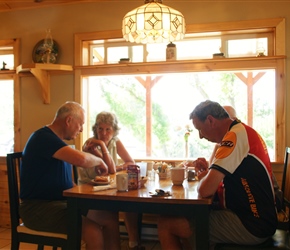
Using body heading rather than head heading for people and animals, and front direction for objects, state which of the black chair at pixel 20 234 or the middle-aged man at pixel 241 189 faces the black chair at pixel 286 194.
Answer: the black chair at pixel 20 234

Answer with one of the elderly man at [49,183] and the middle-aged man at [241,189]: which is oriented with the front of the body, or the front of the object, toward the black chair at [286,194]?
the elderly man at [49,183]

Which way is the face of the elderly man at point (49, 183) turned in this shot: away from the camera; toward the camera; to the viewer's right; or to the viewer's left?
to the viewer's right

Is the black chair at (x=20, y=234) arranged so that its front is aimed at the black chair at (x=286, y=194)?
yes

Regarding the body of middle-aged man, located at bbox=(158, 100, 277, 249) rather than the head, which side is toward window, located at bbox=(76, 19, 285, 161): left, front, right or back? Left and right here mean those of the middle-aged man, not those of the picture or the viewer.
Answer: right

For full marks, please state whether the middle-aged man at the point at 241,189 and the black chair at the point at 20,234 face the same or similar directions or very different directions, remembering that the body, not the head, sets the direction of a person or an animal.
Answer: very different directions

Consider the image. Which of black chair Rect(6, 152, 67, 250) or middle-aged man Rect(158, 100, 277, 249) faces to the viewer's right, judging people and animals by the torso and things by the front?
the black chair

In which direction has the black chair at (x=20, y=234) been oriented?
to the viewer's right

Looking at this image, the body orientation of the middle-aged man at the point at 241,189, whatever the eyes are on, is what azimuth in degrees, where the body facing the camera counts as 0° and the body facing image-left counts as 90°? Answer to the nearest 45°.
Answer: approximately 90°

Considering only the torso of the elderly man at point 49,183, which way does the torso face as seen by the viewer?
to the viewer's right

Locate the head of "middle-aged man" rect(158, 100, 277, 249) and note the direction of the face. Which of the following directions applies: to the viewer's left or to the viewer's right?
to the viewer's left

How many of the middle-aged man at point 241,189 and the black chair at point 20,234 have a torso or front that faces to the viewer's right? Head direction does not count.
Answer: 1

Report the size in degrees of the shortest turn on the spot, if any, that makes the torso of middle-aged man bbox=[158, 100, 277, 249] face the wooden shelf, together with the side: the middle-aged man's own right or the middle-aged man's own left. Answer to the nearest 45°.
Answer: approximately 45° to the middle-aged man's own right

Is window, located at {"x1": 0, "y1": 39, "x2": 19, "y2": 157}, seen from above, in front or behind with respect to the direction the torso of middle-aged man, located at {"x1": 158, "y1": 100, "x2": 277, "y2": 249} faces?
in front

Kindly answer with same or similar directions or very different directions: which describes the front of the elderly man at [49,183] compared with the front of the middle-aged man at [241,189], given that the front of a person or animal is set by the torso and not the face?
very different directions

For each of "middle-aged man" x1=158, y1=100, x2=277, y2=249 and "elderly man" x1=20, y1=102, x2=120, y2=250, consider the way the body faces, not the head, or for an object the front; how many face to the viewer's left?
1
